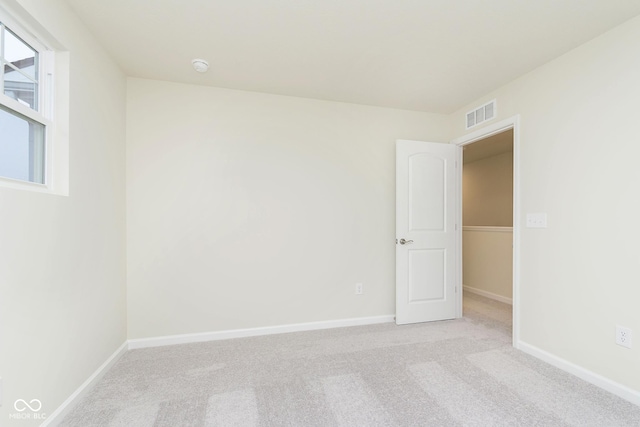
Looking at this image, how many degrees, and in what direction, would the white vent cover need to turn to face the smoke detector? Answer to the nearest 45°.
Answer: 0° — it already faces it

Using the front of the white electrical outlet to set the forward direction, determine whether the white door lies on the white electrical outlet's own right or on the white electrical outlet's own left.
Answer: on the white electrical outlet's own right

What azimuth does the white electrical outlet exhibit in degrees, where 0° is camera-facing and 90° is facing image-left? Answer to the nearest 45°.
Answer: approximately 45°

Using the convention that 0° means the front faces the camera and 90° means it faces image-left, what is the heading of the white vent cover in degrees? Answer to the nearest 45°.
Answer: approximately 45°
